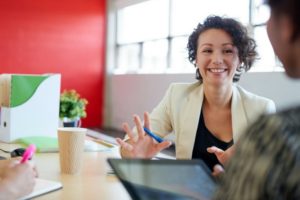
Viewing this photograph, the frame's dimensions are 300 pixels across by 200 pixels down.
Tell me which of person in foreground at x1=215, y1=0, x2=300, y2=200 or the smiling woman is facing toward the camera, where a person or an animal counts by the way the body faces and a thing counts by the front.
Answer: the smiling woman

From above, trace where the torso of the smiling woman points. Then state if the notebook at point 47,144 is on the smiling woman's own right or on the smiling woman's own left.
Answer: on the smiling woman's own right

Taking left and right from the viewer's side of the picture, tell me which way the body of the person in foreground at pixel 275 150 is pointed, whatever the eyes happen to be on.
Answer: facing away from the viewer and to the left of the viewer

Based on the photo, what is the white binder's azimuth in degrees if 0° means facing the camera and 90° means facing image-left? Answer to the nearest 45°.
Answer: approximately 45°

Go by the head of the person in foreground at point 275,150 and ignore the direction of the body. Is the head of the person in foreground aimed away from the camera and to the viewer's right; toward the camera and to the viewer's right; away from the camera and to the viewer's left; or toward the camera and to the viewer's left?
away from the camera and to the viewer's left

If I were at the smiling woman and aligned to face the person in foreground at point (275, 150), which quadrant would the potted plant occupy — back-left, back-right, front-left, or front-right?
back-right

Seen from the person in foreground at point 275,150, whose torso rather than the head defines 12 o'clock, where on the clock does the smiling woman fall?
The smiling woman is roughly at 1 o'clock from the person in foreground.

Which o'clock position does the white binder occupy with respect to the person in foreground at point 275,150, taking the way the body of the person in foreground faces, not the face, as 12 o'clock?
The white binder is roughly at 12 o'clock from the person in foreground.

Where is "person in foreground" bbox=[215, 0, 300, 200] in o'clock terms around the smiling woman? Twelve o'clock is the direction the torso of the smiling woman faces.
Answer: The person in foreground is roughly at 12 o'clock from the smiling woman.

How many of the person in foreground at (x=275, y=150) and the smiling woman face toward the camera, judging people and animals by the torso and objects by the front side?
1

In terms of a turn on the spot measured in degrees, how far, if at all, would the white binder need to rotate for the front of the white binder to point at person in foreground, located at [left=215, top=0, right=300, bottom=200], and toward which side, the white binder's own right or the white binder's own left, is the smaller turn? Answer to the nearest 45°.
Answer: approximately 45° to the white binder's own left

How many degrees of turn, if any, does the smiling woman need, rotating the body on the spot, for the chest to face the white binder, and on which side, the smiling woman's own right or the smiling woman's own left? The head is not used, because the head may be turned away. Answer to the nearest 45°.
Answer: approximately 90° to the smiling woman's own right

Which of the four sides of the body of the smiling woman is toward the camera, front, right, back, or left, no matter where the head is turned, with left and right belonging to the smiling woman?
front
